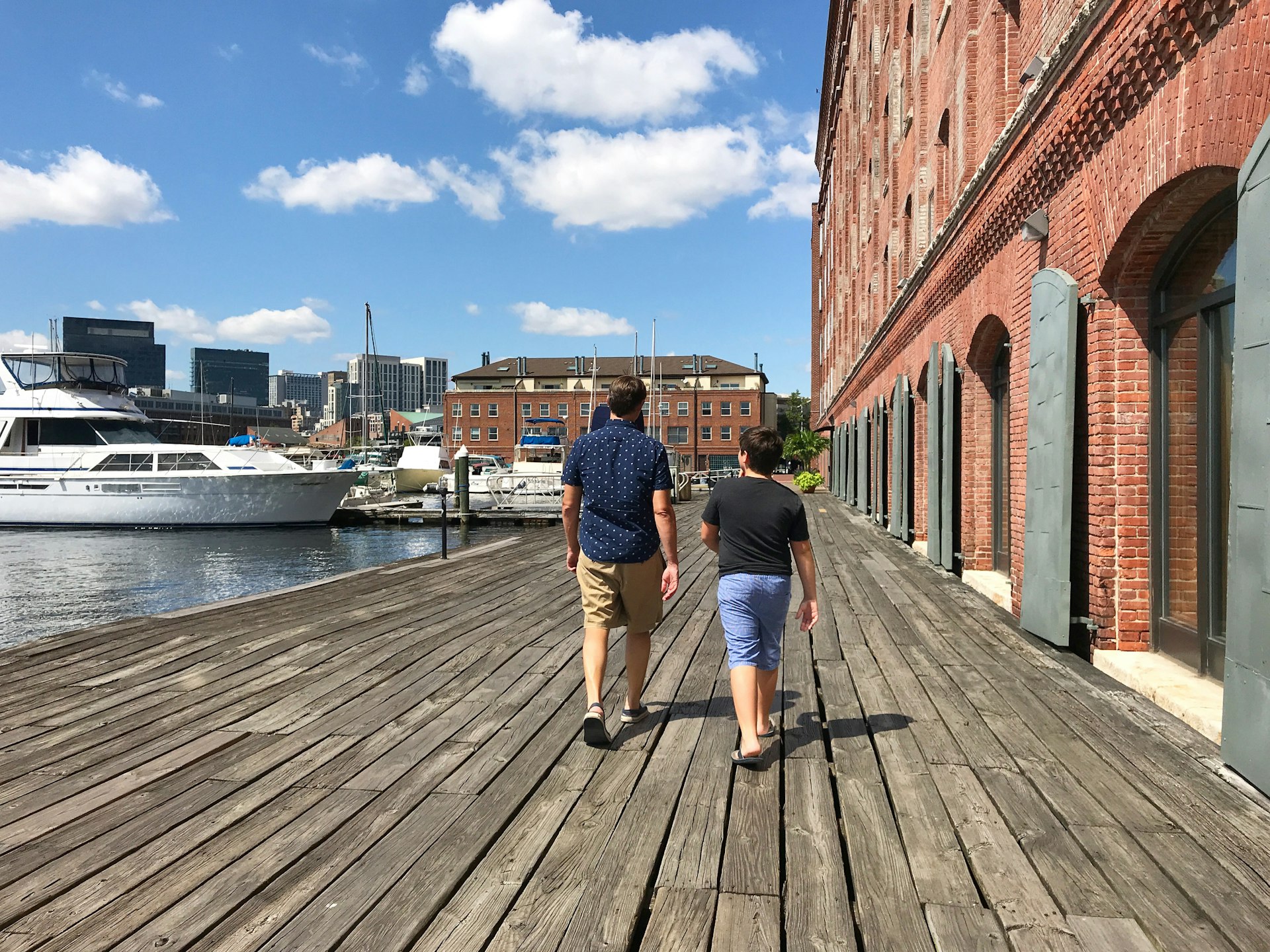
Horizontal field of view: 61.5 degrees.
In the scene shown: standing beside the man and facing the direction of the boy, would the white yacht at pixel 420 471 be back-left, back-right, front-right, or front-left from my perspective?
back-left

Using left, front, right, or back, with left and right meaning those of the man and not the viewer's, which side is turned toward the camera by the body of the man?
back

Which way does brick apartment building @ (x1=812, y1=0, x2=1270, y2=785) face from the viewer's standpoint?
to the viewer's left

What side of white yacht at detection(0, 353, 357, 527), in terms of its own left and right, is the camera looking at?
right

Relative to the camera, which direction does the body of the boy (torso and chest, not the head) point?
away from the camera

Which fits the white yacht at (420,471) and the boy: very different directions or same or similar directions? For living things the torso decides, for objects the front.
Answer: very different directions

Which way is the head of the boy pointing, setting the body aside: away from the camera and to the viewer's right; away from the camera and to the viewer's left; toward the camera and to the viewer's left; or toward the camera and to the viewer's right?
away from the camera and to the viewer's left

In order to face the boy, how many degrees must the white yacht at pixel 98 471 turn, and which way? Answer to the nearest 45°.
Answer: approximately 90° to its right
